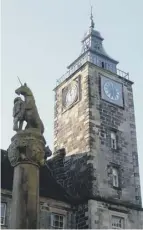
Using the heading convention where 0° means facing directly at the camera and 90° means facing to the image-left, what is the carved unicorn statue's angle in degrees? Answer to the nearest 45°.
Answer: approximately 90°
